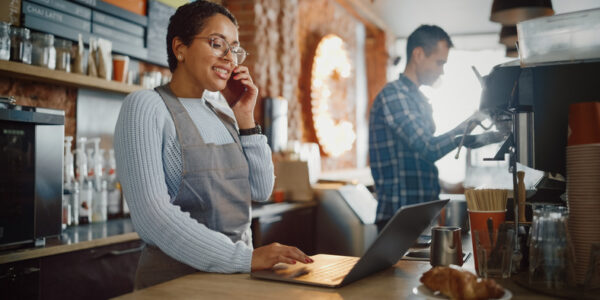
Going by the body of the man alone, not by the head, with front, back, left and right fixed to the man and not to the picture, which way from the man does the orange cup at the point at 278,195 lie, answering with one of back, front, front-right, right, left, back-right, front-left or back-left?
back-left

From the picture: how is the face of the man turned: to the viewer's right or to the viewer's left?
to the viewer's right

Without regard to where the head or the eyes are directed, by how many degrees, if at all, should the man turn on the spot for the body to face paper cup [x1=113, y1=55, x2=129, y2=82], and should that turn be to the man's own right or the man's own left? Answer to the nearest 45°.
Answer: approximately 180°

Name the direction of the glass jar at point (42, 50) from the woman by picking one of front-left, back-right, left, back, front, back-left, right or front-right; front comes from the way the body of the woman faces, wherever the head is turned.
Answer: back

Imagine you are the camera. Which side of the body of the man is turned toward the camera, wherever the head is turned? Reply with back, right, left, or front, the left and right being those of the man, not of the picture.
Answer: right

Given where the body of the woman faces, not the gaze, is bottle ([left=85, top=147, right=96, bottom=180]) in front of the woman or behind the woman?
behind

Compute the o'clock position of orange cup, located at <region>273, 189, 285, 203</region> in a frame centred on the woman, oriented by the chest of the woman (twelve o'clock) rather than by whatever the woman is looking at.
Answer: The orange cup is roughly at 8 o'clock from the woman.

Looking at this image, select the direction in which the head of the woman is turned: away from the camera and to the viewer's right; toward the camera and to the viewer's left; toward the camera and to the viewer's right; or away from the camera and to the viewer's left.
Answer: toward the camera and to the viewer's right

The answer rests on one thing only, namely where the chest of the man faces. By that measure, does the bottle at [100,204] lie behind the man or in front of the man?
behind

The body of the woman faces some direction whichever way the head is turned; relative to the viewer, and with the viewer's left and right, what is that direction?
facing the viewer and to the right of the viewer

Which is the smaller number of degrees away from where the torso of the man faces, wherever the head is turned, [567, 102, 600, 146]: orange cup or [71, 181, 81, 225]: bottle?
the orange cup

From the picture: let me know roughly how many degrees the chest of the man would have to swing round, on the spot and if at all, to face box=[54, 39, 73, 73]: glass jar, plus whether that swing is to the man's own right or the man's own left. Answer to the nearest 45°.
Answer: approximately 135° to the man's own right

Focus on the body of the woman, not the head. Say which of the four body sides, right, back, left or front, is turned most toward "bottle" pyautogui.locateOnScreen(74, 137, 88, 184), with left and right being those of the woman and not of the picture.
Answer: back

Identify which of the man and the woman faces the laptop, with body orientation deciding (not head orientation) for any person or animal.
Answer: the woman
